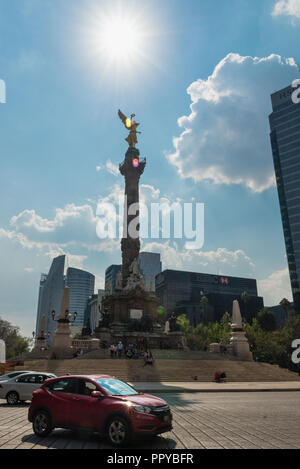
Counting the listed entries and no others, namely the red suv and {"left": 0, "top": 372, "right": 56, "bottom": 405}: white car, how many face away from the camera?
0

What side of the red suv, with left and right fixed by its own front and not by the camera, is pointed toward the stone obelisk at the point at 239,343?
left

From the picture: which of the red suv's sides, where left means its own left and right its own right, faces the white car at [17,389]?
back

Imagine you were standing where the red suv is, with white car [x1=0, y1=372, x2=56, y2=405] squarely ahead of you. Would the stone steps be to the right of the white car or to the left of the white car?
right

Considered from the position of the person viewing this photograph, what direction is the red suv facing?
facing the viewer and to the right of the viewer
